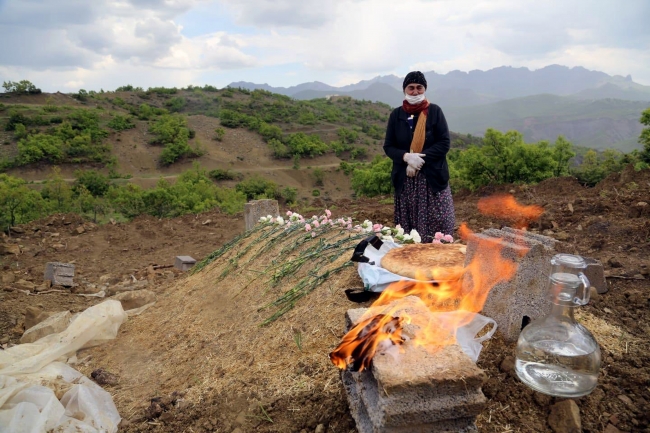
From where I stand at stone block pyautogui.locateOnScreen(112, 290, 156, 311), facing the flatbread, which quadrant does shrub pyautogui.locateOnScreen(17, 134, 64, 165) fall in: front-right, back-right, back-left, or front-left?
back-left

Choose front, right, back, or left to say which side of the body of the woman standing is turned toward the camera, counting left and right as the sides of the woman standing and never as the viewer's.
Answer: front

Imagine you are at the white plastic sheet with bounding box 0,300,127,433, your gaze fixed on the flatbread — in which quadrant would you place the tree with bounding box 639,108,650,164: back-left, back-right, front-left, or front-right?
front-left

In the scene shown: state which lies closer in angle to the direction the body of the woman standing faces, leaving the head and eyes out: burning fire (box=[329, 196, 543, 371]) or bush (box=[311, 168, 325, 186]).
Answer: the burning fire

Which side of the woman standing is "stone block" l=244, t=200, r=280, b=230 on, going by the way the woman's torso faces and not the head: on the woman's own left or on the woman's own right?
on the woman's own right

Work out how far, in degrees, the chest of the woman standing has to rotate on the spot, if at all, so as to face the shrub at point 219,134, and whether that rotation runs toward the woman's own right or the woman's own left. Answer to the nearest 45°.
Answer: approximately 135° to the woman's own right

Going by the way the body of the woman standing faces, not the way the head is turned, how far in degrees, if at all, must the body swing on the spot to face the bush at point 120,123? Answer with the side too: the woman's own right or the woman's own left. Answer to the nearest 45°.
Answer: approximately 135° to the woman's own right

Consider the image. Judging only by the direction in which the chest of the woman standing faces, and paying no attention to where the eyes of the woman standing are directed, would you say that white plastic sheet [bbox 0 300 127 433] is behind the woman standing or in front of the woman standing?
in front

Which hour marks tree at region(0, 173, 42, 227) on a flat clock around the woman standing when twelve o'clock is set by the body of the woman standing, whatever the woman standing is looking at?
The tree is roughly at 4 o'clock from the woman standing.

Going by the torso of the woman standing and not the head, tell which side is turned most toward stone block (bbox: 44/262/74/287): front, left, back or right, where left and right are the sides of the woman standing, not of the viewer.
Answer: right

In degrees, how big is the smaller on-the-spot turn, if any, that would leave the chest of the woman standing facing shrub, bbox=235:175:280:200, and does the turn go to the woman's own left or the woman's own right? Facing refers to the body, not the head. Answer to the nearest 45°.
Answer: approximately 135° to the woman's own right

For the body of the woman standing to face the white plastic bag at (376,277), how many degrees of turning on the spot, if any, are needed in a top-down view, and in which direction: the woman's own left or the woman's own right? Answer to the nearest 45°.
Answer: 0° — they already face it

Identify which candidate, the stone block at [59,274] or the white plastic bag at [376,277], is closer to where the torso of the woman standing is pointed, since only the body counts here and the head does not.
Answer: the white plastic bag

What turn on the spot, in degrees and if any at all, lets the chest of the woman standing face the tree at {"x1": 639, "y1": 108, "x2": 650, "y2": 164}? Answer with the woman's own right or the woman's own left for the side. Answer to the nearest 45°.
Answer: approximately 135° to the woman's own left

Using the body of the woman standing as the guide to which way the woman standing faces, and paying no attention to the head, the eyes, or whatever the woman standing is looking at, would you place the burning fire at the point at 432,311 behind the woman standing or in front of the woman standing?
in front
